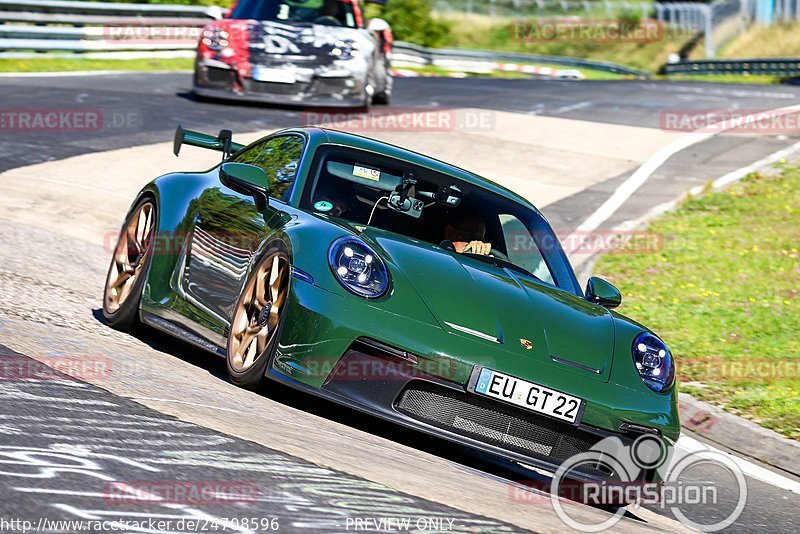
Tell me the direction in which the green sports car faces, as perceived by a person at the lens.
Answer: facing the viewer and to the right of the viewer

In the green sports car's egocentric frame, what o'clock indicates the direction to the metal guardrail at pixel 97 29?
The metal guardrail is roughly at 7 o'clock from the green sports car.

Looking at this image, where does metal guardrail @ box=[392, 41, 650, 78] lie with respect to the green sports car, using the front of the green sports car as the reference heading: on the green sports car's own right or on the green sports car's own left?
on the green sports car's own left

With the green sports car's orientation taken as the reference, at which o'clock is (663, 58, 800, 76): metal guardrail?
The metal guardrail is roughly at 8 o'clock from the green sports car.

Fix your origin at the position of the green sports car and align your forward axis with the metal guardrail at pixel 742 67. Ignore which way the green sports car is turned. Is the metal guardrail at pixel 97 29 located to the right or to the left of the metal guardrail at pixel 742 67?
left
